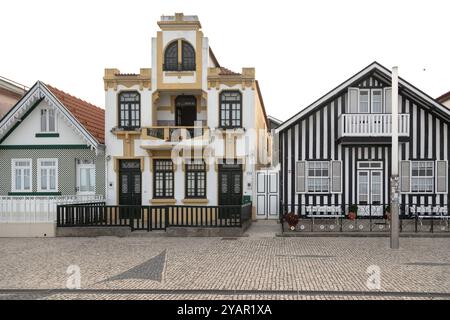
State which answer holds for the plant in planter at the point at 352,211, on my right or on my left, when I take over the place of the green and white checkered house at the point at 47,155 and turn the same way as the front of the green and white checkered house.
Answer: on my left

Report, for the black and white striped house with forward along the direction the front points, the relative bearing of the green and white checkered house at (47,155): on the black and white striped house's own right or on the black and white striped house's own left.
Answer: on the black and white striped house's own right

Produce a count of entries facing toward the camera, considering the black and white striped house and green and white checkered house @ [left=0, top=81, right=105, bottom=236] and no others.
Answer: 2

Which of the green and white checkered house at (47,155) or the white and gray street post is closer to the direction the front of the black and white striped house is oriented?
the white and gray street post

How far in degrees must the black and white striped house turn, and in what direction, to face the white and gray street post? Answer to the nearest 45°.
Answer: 0° — it already faces it

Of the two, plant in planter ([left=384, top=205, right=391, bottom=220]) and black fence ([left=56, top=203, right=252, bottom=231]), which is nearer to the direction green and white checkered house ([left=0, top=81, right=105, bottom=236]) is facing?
the black fence

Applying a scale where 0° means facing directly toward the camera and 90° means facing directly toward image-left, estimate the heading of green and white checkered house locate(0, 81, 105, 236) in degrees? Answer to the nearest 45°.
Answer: approximately 0°

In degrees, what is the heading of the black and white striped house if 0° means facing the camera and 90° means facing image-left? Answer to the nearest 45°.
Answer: approximately 0°

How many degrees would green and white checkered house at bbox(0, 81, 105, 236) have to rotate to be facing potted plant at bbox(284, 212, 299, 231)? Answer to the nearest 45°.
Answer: approximately 45° to its left
